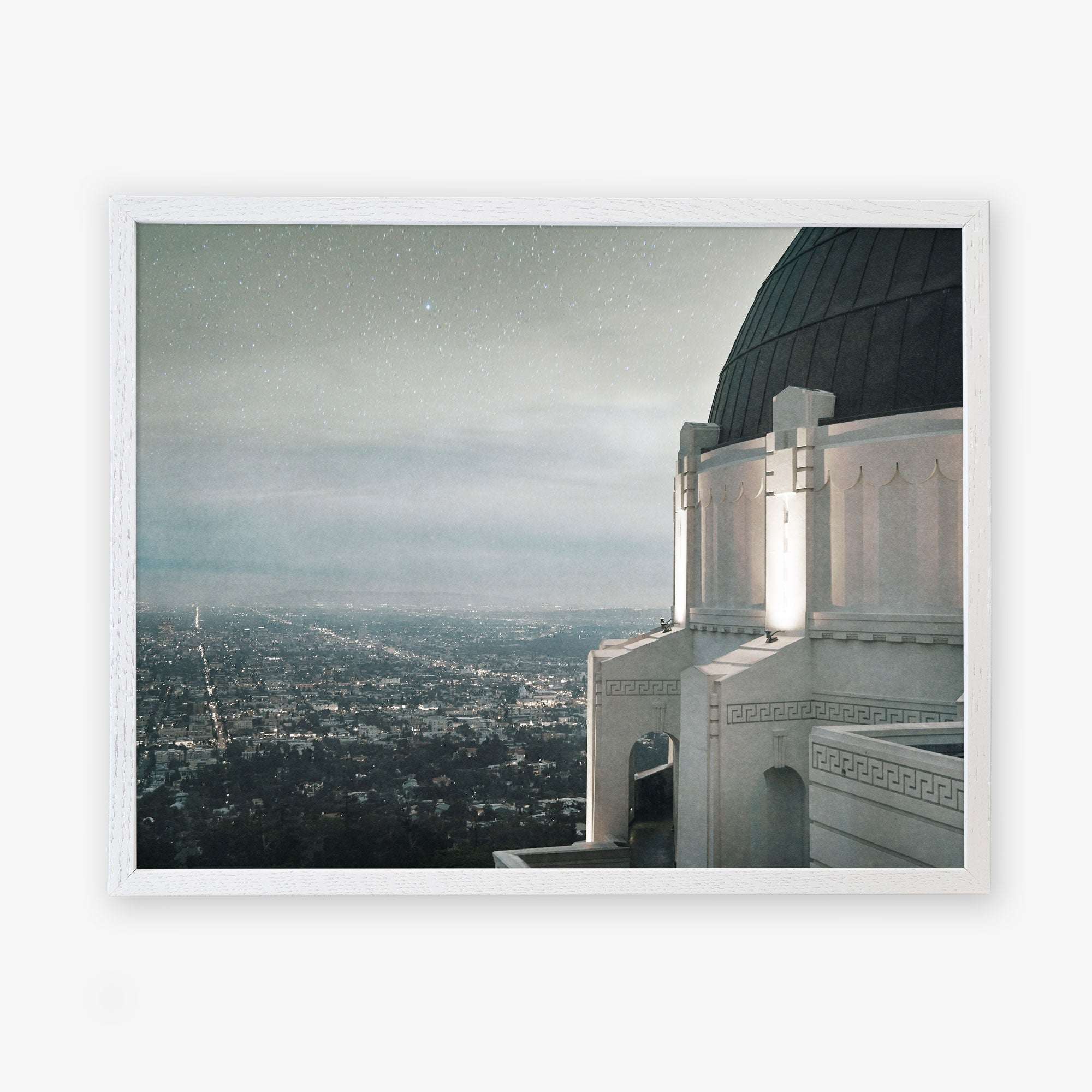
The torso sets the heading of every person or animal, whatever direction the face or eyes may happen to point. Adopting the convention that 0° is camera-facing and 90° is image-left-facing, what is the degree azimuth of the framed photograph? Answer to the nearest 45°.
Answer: approximately 0°
